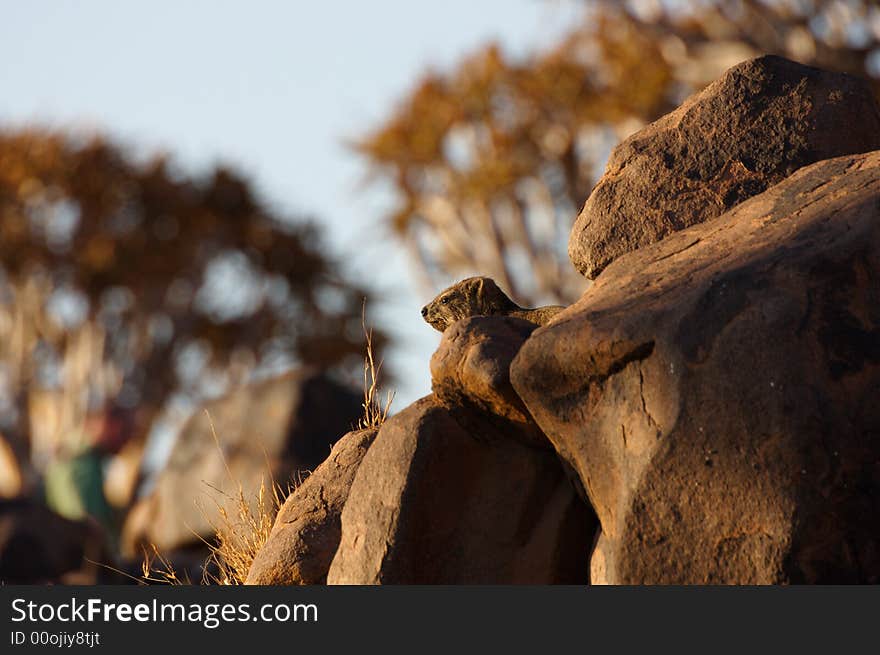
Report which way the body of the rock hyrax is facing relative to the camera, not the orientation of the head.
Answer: to the viewer's left

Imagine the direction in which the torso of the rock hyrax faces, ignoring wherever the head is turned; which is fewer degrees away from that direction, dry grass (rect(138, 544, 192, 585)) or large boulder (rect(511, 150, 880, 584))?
the dry grass

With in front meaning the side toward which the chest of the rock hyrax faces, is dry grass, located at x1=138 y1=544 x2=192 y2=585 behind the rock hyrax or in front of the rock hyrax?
in front

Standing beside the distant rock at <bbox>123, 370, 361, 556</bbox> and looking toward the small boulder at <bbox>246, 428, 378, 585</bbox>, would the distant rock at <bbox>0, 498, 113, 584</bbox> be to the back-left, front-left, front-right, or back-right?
front-right

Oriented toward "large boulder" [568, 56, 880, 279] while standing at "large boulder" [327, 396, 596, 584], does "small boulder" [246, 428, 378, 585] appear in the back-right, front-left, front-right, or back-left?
back-left

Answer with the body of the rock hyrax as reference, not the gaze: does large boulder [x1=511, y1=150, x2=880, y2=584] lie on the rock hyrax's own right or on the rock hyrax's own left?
on the rock hyrax's own left

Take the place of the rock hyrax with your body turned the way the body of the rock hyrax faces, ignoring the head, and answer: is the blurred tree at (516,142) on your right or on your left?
on your right

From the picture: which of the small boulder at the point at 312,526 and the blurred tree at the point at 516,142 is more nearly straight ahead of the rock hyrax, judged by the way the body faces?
the small boulder

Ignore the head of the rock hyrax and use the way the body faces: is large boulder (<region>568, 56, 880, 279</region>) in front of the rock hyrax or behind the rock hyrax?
behind

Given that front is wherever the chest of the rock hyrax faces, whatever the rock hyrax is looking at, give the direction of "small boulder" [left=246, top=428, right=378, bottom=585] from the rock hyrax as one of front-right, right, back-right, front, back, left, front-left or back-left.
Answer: front

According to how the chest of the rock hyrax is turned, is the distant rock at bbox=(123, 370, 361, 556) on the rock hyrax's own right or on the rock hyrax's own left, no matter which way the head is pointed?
on the rock hyrax's own right

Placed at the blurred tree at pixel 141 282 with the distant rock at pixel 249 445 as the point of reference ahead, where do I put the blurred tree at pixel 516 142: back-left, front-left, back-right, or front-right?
front-left
